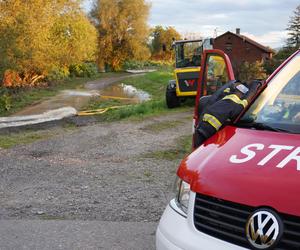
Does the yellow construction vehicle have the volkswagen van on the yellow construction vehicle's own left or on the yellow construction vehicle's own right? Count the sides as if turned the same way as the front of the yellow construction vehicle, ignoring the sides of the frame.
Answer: on the yellow construction vehicle's own right
